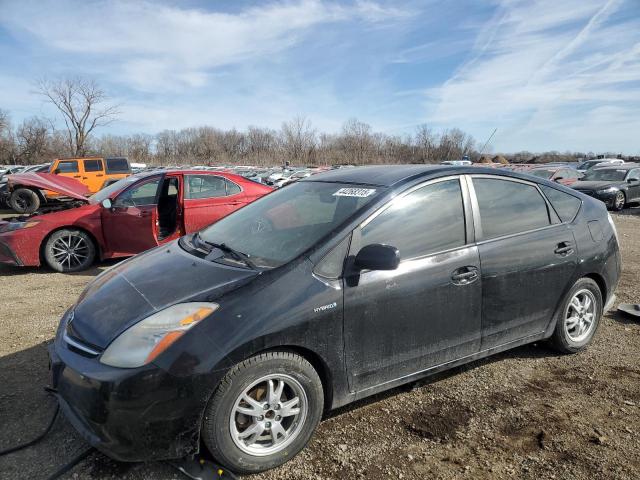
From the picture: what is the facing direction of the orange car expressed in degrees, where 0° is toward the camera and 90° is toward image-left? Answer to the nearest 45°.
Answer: approximately 90°

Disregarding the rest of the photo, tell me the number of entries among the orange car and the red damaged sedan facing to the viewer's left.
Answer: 2

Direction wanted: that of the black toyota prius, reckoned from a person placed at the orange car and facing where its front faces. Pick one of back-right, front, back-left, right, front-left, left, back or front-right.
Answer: left

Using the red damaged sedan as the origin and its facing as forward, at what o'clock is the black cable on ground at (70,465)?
The black cable on ground is roughly at 9 o'clock from the red damaged sedan.

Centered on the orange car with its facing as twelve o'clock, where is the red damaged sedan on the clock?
The red damaged sedan is roughly at 9 o'clock from the orange car.

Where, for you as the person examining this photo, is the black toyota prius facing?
facing the viewer and to the left of the viewer

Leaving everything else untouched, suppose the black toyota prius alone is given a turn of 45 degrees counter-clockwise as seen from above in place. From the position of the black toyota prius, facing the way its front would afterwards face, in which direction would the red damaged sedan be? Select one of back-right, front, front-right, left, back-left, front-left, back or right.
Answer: back-right

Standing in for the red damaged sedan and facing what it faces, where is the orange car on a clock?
The orange car is roughly at 3 o'clock from the red damaged sedan.

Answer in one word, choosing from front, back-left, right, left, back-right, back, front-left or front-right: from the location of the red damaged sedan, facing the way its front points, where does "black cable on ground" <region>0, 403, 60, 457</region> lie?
left

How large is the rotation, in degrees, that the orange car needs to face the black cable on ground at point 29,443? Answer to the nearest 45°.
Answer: approximately 90° to its left

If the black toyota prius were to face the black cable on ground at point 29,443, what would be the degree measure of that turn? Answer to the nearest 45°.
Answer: approximately 45° to its right

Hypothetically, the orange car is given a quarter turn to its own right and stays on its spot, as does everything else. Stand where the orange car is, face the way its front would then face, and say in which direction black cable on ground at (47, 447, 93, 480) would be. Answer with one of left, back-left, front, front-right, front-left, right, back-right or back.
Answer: back

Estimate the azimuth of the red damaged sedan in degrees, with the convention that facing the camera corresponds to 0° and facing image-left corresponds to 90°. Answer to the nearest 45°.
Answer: approximately 90°

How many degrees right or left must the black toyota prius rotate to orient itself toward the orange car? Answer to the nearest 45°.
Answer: approximately 90° to its right
